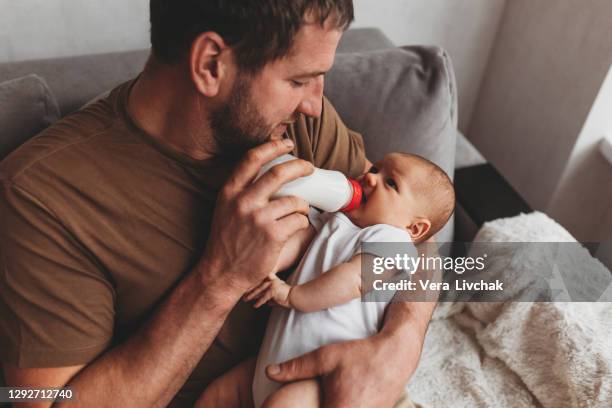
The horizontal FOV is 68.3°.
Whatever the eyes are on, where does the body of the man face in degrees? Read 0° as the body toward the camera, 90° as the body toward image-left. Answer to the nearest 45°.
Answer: approximately 315°

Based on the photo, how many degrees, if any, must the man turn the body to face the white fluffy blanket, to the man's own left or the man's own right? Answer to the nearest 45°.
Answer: approximately 45° to the man's own left

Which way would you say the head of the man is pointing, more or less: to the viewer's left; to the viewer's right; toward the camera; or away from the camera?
to the viewer's right
